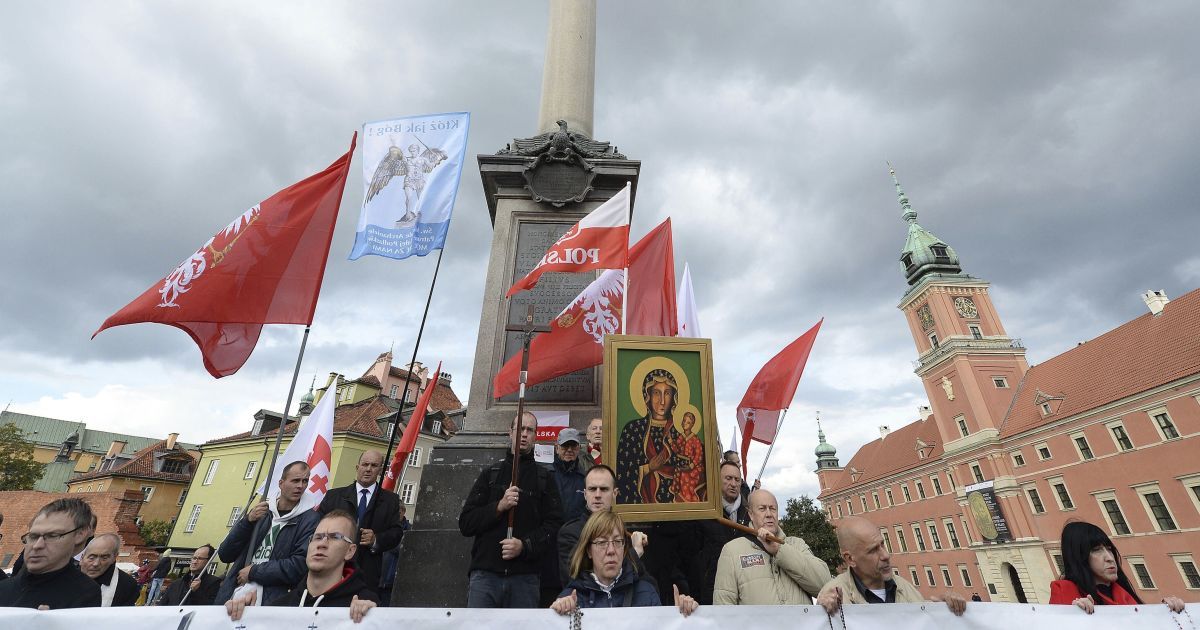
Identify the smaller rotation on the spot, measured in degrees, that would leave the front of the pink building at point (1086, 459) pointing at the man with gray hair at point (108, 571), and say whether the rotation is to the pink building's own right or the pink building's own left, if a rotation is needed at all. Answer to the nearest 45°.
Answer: approximately 45° to the pink building's own left

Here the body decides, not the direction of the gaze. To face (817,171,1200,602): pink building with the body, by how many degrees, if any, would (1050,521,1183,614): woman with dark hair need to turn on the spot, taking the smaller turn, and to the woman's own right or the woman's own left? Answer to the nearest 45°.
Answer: approximately 135° to the woman's own left

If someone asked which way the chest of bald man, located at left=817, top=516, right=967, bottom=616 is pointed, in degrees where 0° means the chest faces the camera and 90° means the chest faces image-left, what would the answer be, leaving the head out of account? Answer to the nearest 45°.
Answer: approximately 315°

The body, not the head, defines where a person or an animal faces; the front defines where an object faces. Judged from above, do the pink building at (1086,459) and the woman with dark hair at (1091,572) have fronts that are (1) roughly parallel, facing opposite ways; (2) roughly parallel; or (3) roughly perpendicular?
roughly perpendicular

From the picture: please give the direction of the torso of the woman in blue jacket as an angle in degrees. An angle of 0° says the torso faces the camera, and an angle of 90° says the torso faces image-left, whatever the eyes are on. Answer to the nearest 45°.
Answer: approximately 0°

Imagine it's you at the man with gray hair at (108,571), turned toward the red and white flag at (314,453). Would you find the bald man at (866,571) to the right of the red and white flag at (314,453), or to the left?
right

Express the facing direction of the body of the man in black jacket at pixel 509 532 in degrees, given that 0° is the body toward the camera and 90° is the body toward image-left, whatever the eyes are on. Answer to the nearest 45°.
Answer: approximately 0°

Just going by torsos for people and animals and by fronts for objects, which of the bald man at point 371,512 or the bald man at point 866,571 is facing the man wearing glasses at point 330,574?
the bald man at point 371,512

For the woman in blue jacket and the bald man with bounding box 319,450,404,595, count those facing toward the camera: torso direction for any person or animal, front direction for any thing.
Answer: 2
